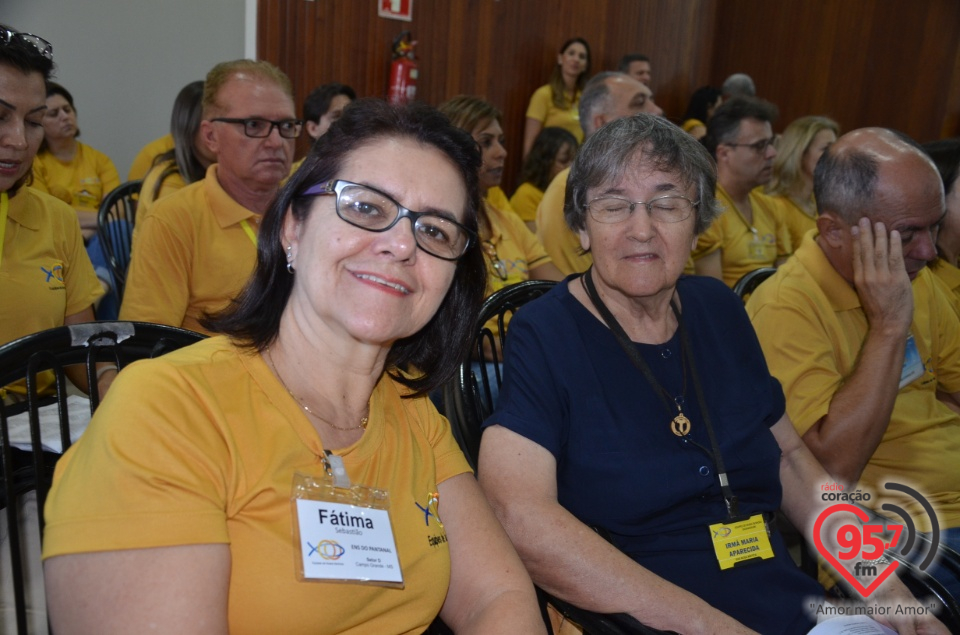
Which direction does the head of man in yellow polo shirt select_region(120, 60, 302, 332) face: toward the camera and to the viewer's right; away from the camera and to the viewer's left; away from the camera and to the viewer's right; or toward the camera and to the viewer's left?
toward the camera and to the viewer's right

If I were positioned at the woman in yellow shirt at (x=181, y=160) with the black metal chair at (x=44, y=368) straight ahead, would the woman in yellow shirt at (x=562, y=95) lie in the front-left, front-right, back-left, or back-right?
back-left

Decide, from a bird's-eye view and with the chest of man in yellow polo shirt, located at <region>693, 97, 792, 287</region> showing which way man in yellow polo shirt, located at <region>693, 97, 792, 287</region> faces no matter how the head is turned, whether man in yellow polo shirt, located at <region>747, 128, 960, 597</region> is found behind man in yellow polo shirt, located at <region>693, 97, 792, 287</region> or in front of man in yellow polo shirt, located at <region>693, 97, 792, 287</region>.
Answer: in front

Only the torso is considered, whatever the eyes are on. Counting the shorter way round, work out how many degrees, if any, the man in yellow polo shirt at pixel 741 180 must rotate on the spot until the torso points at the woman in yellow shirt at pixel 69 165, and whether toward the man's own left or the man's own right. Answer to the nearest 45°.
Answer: approximately 135° to the man's own right

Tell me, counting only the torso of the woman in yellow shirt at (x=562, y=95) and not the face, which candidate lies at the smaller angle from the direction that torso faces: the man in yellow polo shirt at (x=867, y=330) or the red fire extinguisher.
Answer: the man in yellow polo shirt

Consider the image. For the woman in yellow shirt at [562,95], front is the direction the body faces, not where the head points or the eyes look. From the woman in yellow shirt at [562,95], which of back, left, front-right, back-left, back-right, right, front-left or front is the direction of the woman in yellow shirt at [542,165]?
front-right

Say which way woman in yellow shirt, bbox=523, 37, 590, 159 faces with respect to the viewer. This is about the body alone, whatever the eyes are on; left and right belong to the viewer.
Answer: facing the viewer and to the right of the viewer

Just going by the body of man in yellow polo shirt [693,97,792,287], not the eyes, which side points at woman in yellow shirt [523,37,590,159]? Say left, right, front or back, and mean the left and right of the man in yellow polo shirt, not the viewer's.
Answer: back

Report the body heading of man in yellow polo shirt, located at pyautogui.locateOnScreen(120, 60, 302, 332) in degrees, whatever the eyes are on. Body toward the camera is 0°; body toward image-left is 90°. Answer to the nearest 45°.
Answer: approximately 315°

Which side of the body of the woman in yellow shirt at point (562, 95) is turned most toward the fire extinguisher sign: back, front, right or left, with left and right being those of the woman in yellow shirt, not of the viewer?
right
